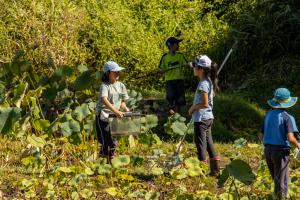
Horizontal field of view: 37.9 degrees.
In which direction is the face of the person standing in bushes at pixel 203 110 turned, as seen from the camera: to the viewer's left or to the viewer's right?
to the viewer's left

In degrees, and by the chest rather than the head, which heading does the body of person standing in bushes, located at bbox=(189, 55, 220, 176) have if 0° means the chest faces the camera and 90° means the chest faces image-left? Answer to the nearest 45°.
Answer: approximately 90°

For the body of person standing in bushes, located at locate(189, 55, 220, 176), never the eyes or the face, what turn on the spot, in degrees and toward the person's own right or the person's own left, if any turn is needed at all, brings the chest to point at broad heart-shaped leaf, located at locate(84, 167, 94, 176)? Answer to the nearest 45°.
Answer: approximately 45° to the person's own left

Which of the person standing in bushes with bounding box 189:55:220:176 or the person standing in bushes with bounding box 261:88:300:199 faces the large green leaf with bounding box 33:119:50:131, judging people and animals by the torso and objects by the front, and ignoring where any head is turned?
the person standing in bushes with bounding box 189:55:220:176

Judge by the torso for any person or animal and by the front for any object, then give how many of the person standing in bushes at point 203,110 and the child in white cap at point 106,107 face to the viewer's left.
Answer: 1

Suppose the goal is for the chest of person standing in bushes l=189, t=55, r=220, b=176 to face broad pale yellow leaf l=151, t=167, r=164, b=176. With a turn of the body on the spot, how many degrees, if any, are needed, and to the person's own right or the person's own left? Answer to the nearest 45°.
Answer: approximately 45° to the person's own left

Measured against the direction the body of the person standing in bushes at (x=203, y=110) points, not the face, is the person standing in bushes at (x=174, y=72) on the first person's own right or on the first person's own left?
on the first person's own right

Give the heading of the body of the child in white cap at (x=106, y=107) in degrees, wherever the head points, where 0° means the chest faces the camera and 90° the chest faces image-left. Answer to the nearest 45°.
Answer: approximately 315°
